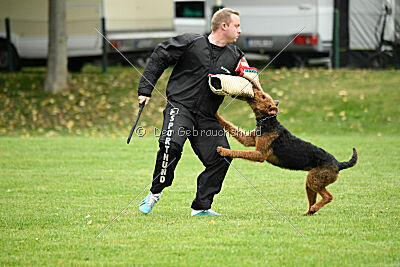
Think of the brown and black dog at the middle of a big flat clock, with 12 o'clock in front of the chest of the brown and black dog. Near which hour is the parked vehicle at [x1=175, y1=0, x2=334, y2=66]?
The parked vehicle is roughly at 3 o'clock from the brown and black dog.

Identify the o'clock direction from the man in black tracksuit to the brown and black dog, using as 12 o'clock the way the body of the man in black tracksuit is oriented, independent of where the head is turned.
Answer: The brown and black dog is roughly at 11 o'clock from the man in black tracksuit.

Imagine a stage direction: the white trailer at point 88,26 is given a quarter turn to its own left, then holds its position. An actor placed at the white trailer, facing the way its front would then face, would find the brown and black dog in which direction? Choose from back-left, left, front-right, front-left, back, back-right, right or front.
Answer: front-left

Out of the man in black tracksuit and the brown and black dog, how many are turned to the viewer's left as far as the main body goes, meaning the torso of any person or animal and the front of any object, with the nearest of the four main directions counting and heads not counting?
1

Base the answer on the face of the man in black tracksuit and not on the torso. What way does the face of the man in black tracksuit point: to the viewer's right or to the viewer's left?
to the viewer's right

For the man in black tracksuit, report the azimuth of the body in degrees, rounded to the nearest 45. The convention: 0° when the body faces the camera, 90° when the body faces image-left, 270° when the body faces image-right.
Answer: approximately 315°

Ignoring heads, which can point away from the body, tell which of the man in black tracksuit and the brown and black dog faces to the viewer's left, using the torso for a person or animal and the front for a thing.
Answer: the brown and black dog

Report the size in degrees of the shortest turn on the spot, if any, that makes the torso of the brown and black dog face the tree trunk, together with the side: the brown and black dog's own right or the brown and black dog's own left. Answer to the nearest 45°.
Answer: approximately 45° to the brown and black dog's own right

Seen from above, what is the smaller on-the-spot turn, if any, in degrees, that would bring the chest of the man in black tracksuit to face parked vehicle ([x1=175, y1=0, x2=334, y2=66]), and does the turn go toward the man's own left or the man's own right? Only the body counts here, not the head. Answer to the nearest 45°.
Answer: approximately 135° to the man's own left

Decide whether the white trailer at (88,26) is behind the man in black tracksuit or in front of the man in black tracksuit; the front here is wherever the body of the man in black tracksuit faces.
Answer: behind

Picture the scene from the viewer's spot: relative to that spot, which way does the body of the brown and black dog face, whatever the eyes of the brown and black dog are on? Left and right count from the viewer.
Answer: facing to the left of the viewer

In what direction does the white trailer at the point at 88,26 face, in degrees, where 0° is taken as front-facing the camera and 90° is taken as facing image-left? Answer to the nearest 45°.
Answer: approximately 135°
